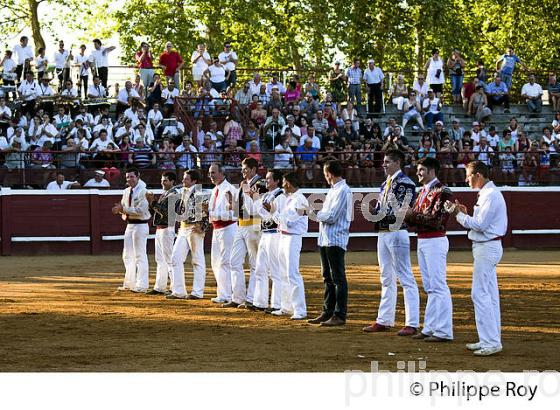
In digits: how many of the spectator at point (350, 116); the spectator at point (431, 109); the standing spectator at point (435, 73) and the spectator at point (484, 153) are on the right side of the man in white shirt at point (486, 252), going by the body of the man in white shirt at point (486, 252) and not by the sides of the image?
4

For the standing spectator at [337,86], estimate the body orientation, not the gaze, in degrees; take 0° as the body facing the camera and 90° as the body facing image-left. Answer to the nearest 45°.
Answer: approximately 0°

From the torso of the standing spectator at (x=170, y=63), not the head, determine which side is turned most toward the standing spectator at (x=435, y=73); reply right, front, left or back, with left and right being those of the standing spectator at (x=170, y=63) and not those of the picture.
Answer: left

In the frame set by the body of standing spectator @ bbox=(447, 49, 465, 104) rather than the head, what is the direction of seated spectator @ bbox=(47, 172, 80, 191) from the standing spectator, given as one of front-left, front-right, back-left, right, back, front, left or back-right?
front-right

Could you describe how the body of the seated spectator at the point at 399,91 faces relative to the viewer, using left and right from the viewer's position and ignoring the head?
facing the viewer

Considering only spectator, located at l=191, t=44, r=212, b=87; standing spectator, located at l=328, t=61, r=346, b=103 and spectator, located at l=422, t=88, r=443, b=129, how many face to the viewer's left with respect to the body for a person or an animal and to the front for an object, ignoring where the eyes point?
0

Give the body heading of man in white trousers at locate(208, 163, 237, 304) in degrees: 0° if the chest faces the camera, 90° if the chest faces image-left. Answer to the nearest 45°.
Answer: approximately 45°

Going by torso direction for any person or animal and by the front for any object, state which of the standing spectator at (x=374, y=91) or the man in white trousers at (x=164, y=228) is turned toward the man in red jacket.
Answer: the standing spectator

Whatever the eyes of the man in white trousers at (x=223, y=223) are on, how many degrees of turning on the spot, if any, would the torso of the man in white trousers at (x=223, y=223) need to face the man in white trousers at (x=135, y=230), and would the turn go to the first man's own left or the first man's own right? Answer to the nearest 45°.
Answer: approximately 90° to the first man's own right

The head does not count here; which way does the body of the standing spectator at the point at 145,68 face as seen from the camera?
toward the camera

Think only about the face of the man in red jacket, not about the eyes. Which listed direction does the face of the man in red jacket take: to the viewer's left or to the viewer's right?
to the viewer's left

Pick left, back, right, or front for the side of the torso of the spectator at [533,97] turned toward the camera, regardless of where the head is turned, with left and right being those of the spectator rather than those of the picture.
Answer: front
